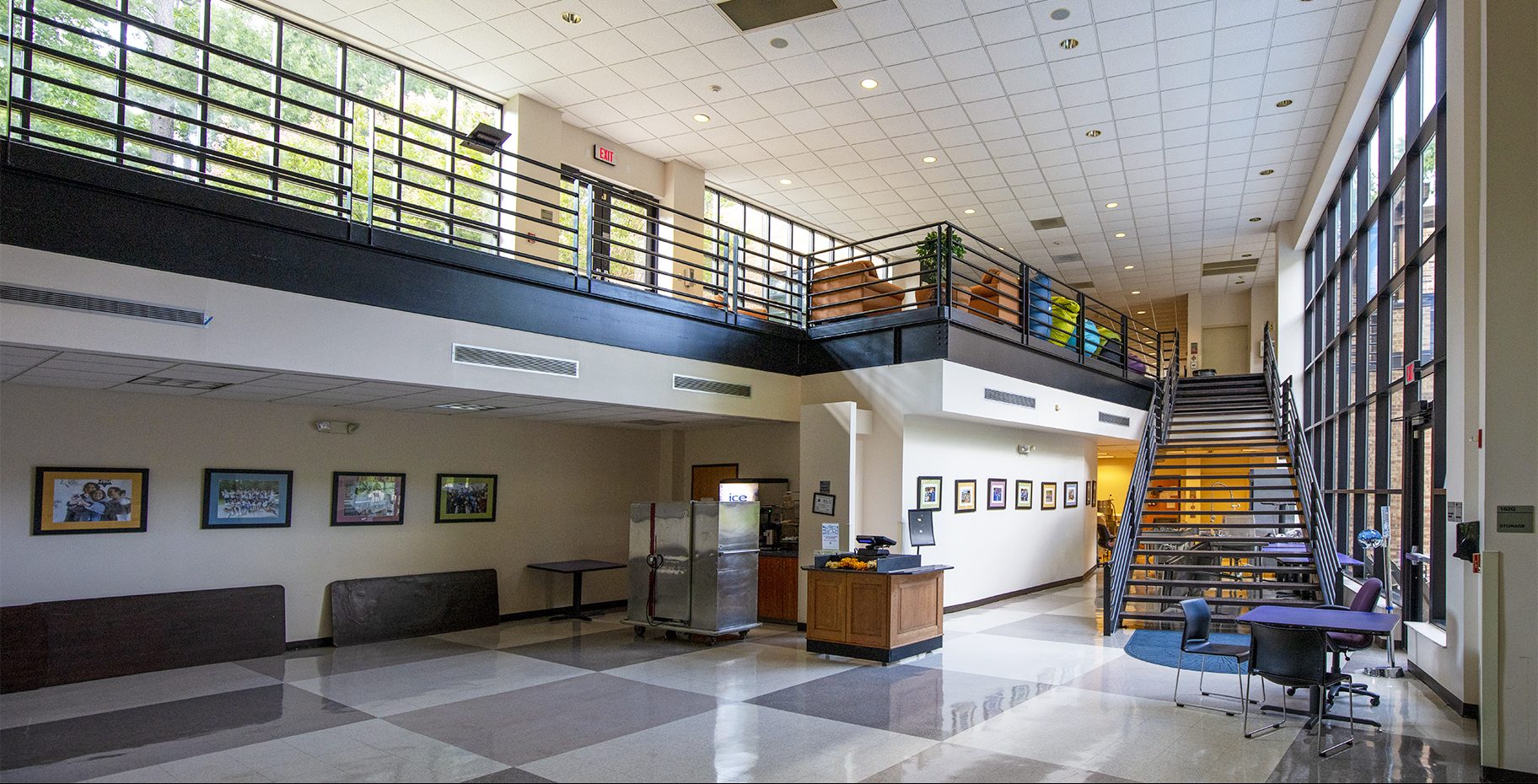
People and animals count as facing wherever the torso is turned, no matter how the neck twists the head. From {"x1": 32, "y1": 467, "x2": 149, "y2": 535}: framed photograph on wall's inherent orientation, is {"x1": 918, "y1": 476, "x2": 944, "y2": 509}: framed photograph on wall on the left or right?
on its left

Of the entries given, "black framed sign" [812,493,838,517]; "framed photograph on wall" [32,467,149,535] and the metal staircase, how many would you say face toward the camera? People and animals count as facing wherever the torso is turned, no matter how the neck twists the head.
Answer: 3

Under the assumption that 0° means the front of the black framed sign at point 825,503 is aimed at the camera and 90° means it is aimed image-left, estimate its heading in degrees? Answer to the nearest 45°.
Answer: approximately 0°

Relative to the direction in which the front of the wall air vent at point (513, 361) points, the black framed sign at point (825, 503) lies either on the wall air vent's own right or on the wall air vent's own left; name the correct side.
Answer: on the wall air vent's own left

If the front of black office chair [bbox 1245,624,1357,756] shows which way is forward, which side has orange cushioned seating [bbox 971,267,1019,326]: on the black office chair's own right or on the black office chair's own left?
on the black office chair's own left

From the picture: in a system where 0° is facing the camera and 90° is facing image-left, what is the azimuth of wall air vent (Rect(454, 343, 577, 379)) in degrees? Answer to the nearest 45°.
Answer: approximately 315°

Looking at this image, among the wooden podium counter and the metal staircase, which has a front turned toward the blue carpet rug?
the metal staircase

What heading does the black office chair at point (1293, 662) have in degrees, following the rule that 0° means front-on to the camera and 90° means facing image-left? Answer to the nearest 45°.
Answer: approximately 225°

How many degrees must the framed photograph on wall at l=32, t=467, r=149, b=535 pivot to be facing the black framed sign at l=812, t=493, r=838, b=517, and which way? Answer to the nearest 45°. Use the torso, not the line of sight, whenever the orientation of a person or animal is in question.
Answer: approximately 90° to its left
